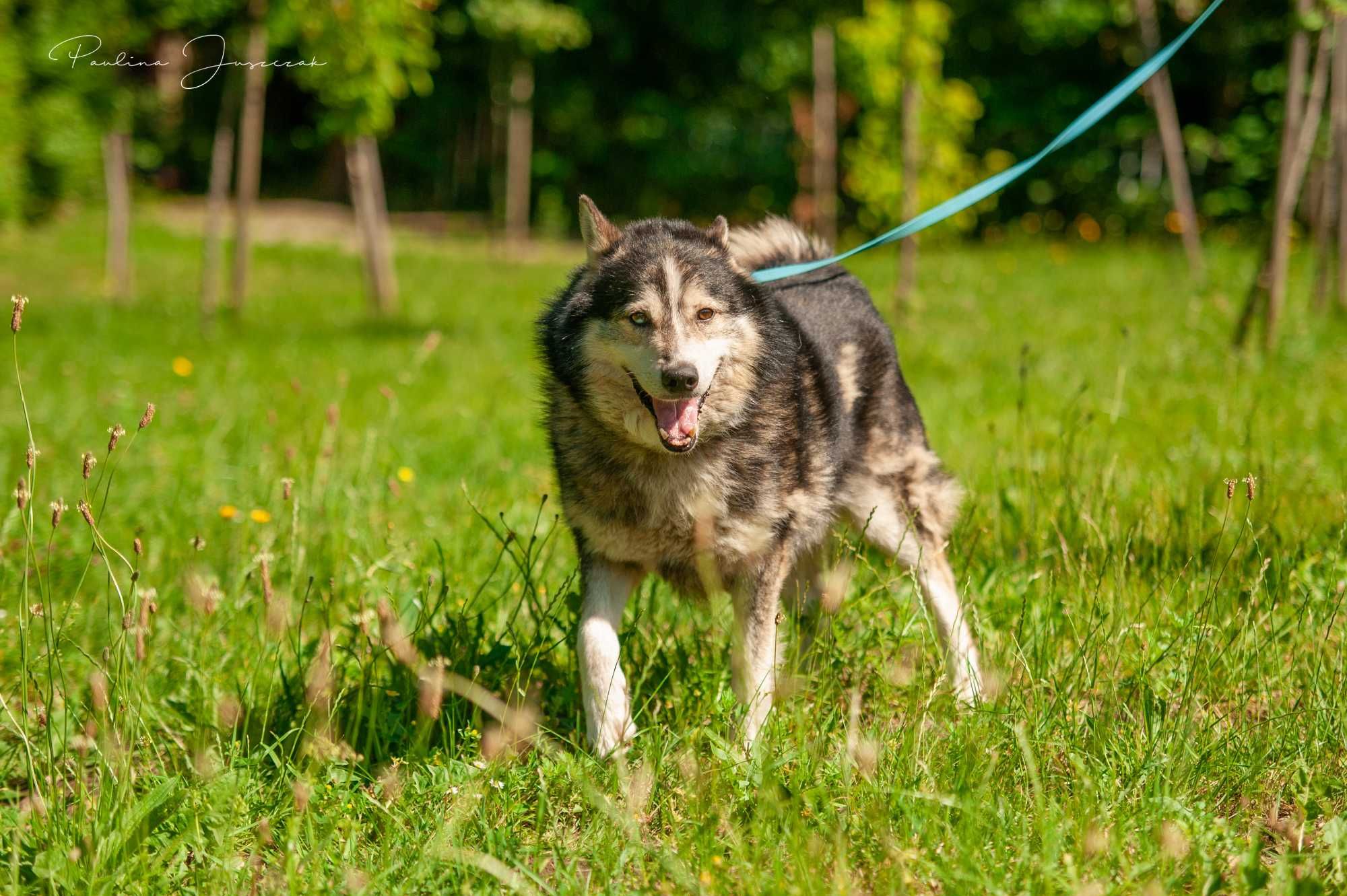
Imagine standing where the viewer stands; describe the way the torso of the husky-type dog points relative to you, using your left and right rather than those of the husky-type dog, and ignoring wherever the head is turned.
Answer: facing the viewer and to the left of the viewer

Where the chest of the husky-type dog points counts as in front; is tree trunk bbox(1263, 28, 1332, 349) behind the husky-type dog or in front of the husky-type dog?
behind

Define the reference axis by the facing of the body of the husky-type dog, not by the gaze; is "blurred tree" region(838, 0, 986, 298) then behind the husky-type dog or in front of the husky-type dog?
behind

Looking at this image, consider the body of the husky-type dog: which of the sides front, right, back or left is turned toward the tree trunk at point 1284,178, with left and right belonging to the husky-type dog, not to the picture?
back

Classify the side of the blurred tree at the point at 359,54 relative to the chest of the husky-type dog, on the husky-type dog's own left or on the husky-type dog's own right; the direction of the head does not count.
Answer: on the husky-type dog's own right

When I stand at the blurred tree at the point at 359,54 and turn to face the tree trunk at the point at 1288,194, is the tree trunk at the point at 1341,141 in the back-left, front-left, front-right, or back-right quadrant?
front-left

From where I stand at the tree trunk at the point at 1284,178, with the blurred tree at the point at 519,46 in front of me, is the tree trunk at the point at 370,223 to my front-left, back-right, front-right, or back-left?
front-left

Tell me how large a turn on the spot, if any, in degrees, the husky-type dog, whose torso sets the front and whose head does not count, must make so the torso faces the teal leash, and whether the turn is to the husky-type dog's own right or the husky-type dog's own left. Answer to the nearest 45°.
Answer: approximately 180°
